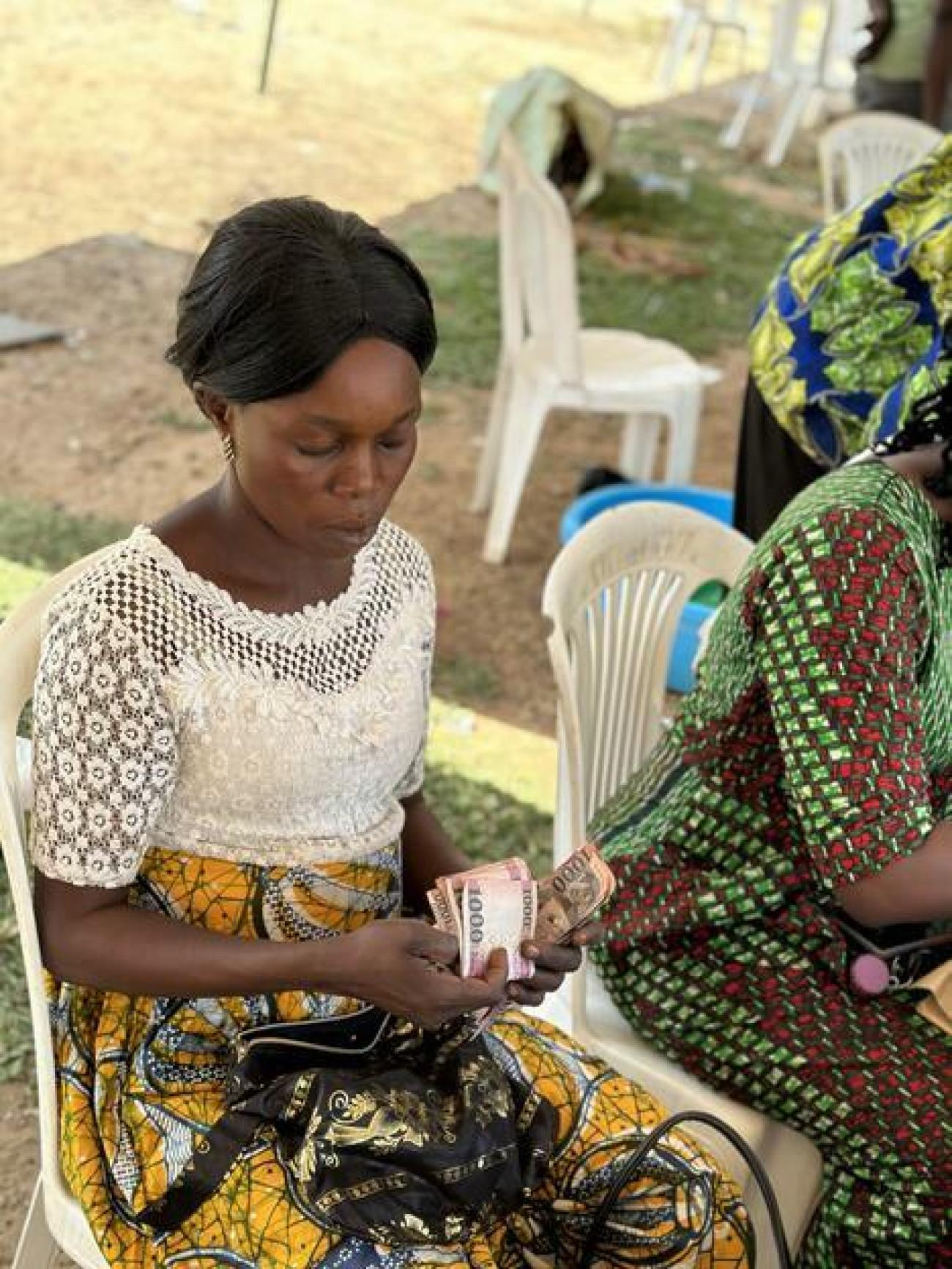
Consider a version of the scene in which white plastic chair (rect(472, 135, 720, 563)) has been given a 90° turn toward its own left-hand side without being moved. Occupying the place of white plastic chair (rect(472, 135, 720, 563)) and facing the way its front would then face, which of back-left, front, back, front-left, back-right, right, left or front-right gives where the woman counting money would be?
back-left

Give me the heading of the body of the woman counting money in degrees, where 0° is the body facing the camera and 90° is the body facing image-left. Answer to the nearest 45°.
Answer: approximately 315°

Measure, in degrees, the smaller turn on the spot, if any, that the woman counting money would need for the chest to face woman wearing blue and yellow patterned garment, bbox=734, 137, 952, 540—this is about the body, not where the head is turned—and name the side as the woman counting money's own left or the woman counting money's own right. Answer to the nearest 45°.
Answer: approximately 90° to the woman counting money's own left

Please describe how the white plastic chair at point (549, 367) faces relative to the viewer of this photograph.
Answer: facing away from the viewer and to the right of the viewer

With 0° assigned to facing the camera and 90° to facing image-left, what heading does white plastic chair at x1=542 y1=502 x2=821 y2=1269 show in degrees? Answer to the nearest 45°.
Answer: approximately 315°
